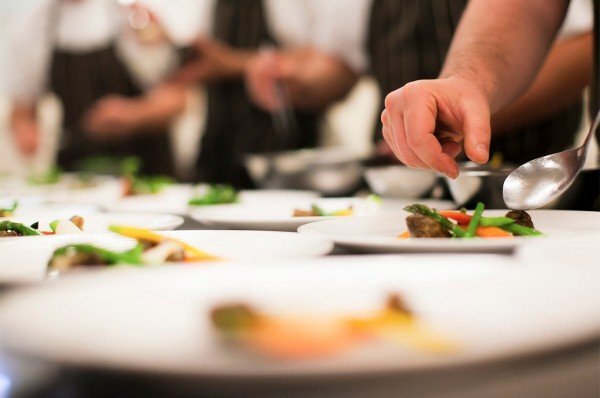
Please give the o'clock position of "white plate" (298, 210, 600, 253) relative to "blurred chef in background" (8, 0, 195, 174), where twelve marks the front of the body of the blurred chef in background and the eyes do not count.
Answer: The white plate is roughly at 12 o'clock from the blurred chef in background.

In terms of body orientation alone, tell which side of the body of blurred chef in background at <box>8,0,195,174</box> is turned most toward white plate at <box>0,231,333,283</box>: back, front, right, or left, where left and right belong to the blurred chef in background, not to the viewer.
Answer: front

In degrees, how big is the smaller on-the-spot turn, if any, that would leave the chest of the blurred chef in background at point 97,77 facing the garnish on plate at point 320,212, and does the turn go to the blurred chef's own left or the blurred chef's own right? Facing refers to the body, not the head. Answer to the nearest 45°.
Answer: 0° — they already face it

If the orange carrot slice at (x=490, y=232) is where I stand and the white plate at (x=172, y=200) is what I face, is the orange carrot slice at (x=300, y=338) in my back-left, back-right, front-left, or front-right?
back-left

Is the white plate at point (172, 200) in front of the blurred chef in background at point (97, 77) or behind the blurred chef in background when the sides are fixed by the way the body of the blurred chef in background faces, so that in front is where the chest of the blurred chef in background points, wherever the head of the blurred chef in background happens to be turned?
in front

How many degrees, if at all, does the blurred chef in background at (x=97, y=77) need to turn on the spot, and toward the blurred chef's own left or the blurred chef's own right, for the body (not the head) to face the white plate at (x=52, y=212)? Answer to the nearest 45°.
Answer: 0° — they already face it

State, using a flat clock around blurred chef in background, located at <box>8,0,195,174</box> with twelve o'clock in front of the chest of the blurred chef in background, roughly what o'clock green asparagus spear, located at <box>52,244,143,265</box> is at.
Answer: The green asparagus spear is roughly at 12 o'clock from the blurred chef in background.

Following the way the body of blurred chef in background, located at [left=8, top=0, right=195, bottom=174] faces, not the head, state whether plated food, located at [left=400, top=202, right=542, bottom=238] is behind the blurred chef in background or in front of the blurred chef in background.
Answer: in front

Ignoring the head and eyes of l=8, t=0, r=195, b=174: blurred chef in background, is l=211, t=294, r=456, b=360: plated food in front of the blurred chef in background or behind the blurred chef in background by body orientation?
in front

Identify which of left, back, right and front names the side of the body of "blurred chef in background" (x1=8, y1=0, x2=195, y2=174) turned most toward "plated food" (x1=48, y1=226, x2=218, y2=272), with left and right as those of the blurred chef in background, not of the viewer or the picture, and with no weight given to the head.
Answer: front

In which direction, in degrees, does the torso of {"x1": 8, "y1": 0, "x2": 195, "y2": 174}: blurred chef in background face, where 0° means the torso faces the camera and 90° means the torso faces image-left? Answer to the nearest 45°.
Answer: approximately 0°

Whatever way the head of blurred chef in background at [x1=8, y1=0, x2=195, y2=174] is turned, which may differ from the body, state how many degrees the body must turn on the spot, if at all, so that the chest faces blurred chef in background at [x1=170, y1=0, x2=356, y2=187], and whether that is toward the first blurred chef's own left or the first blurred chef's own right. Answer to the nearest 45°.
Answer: approximately 45° to the first blurred chef's own left

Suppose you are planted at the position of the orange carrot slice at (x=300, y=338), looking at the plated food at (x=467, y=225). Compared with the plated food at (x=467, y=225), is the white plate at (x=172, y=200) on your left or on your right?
left

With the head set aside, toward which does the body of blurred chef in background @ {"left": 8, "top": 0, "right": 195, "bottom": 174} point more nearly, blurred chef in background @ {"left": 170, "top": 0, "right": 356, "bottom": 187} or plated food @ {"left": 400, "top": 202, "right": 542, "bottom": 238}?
the plated food

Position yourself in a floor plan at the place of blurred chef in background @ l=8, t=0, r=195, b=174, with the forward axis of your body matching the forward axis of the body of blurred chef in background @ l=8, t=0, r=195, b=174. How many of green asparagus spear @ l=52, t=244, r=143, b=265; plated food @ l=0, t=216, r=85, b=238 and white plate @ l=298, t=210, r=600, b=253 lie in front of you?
3

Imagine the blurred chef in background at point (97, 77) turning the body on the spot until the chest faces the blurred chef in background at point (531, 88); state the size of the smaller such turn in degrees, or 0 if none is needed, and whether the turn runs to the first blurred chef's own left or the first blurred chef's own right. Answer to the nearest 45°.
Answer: approximately 45° to the first blurred chef's own left
